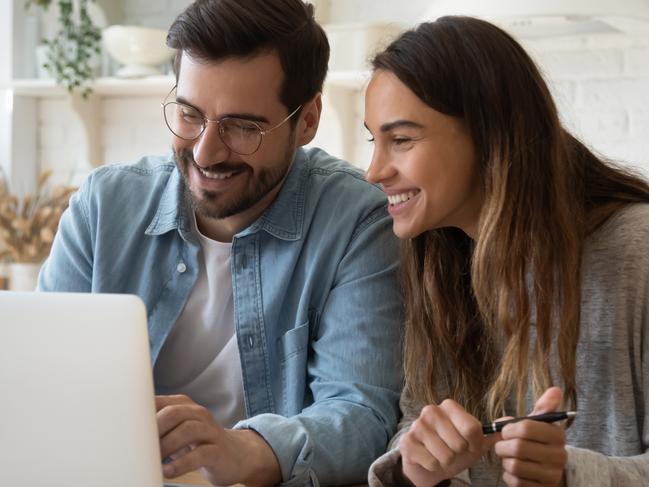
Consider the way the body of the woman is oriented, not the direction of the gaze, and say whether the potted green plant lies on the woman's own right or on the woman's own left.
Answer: on the woman's own right

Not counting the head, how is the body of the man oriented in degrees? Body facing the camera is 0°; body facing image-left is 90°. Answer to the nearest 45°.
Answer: approximately 45°

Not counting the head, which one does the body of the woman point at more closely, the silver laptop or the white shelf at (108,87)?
the silver laptop

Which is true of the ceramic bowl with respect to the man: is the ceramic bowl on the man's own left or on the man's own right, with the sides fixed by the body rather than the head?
on the man's own right

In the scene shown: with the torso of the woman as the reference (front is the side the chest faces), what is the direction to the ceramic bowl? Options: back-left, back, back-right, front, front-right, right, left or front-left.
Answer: right

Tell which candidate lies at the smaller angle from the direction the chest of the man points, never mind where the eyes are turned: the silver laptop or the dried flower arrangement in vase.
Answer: the silver laptop

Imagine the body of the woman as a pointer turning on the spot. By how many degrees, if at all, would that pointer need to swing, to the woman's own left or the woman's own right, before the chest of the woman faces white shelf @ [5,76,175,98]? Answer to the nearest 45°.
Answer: approximately 90° to the woman's own right

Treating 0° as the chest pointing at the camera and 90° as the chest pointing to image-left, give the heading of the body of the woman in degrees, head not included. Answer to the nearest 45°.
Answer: approximately 45°

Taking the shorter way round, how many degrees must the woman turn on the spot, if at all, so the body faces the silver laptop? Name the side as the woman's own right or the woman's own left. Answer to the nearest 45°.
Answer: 0° — they already face it

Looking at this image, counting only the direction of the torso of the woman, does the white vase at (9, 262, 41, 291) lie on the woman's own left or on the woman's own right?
on the woman's own right

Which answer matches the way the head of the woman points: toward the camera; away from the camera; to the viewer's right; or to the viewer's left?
to the viewer's left

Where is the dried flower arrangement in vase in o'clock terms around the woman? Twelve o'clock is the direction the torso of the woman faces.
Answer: The dried flower arrangement in vase is roughly at 3 o'clock from the woman.
